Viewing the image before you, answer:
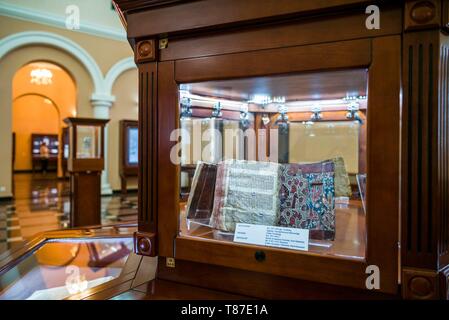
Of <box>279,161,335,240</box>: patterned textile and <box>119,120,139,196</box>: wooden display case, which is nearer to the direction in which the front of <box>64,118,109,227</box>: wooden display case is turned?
the patterned textile

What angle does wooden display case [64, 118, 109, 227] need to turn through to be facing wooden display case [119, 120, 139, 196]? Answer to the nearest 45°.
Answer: approximately 180°

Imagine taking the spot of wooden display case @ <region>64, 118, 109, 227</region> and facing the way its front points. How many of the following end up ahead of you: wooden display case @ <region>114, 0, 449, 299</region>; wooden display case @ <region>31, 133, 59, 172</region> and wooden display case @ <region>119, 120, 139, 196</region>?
1

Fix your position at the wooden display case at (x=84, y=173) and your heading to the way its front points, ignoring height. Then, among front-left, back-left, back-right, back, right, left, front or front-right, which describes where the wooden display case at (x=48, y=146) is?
back

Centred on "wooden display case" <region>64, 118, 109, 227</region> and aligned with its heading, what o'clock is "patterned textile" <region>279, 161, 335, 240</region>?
The patterned textile is roughly at 12 o'clock from the wooden display case.

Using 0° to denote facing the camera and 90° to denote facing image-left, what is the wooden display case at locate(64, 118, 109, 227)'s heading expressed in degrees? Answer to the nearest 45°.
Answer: approximately 0°

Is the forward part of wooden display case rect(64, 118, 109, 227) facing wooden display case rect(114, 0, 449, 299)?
yes

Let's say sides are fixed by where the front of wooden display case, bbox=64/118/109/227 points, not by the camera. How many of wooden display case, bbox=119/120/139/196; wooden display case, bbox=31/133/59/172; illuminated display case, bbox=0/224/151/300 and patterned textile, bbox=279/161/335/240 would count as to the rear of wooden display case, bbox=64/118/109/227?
2

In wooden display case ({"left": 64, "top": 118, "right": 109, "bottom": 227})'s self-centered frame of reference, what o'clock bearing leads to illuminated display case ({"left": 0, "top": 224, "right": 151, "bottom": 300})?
The illuminated display case is roughly at 12 o'clock from the wooden display case.
